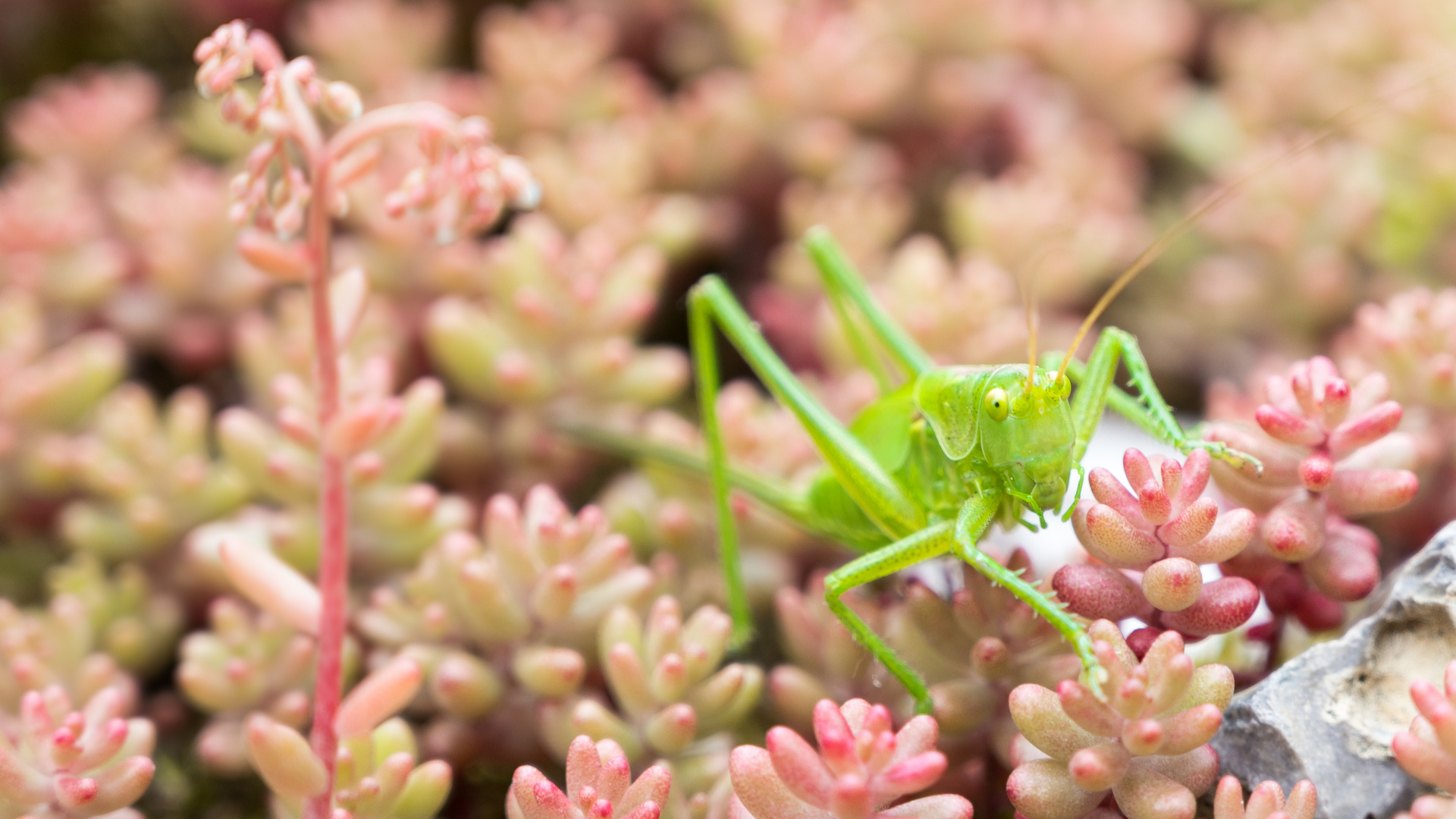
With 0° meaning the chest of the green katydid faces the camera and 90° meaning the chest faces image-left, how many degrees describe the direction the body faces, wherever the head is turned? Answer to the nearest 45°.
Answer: approximately 315°

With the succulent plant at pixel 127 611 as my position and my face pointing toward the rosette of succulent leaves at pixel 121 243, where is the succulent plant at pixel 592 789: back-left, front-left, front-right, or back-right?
back-right
